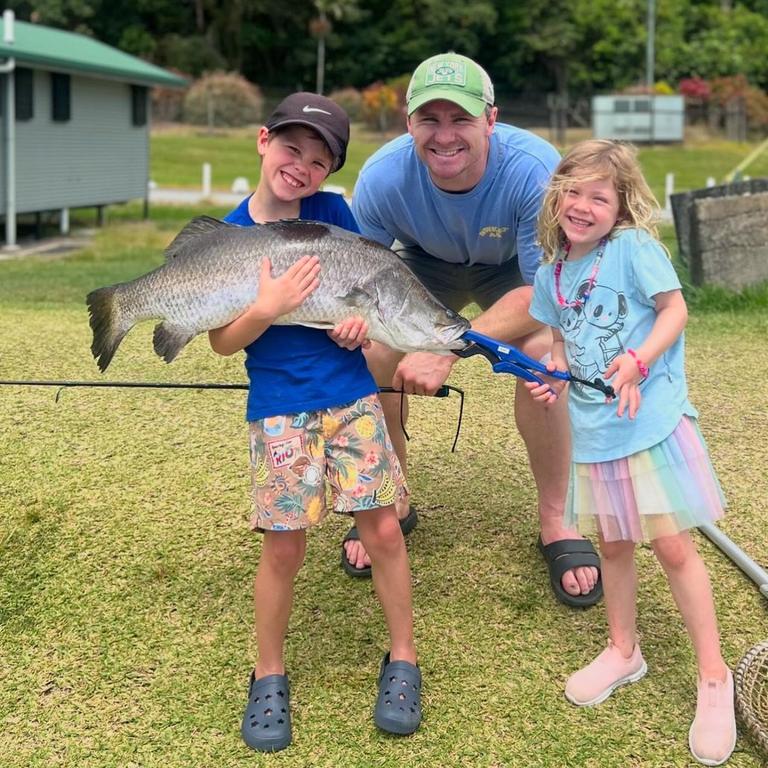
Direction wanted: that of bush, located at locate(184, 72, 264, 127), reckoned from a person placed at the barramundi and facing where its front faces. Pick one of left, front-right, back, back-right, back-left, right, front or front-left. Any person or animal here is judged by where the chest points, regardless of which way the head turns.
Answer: left

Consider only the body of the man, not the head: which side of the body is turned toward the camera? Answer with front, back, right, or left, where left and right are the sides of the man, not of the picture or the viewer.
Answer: front

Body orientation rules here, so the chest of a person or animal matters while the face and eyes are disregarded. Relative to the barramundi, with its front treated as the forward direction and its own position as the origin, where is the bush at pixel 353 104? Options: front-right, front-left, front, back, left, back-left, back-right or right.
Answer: left

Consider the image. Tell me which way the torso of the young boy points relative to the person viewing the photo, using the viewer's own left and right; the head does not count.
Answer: facing the viewer

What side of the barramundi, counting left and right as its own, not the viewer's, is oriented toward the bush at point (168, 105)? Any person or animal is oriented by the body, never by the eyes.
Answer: left

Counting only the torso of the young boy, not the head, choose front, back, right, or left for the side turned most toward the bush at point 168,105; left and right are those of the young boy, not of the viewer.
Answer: back

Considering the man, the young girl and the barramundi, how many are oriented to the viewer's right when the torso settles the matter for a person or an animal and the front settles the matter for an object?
1

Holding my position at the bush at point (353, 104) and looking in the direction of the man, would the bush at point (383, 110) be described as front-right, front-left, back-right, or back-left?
front-left

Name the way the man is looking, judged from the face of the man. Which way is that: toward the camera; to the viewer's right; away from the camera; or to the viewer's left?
toward the camera

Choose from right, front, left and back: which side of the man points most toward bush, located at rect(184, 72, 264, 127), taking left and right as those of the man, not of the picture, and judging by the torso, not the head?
back

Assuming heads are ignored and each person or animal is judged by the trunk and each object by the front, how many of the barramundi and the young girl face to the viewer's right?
1

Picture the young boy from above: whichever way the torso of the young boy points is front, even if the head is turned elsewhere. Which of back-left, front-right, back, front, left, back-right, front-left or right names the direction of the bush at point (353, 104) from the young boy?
back

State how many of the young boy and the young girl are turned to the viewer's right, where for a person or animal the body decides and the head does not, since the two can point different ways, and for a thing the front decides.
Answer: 0

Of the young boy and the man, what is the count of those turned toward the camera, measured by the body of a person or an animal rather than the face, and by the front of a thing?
2

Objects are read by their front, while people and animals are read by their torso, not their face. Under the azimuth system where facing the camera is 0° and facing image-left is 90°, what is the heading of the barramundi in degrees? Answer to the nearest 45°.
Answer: approximately 270°

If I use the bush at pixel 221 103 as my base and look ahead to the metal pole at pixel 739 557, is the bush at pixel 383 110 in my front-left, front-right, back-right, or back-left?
front-left

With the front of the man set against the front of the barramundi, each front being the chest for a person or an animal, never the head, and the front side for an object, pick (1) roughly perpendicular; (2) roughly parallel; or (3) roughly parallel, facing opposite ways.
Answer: roughly perpendicular
